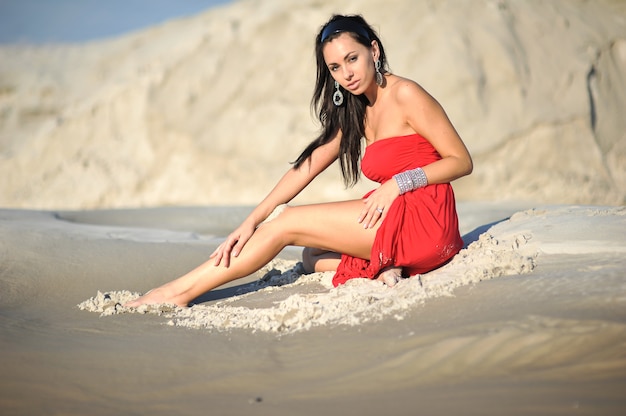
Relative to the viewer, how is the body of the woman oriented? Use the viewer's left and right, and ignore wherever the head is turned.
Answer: facing the viewer and to the left of the viewer

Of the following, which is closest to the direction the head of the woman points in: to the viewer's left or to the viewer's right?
to the viewer's left
